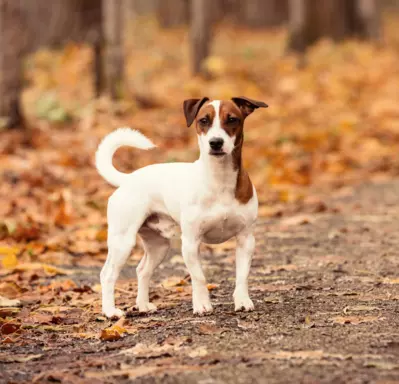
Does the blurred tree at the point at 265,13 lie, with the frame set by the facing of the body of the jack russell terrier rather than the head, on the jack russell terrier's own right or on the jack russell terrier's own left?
on the jack russell terrier's own left

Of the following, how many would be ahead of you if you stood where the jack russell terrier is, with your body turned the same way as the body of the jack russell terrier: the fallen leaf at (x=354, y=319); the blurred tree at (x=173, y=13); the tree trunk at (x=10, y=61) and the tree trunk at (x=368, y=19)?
1

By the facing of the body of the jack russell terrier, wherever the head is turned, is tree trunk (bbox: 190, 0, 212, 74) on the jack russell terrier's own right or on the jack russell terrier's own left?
on the jack russell terrier's own left

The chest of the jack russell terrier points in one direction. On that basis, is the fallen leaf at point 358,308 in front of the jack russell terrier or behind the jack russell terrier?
in front

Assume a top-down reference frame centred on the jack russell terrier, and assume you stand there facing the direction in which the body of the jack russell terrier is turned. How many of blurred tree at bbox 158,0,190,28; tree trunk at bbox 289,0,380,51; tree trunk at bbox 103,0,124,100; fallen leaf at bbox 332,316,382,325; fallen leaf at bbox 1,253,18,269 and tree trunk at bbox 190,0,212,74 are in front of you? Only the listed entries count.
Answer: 1

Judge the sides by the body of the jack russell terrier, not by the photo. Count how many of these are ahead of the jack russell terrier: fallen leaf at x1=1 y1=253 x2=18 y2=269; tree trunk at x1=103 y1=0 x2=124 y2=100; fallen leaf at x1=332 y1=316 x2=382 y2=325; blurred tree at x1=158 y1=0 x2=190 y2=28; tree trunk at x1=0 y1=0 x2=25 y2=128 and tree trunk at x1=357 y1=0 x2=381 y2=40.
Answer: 1

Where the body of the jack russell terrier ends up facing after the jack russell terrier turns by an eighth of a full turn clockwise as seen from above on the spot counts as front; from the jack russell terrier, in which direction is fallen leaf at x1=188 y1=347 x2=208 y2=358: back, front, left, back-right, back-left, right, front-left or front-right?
front

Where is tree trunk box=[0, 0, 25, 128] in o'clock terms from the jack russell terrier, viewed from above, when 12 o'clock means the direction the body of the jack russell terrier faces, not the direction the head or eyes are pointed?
The tree trunk is roughly at 7 o'clock from the jack russell terrier.

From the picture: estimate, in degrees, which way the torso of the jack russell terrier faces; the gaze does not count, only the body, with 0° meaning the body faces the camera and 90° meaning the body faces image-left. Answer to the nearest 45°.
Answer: approximately 315°

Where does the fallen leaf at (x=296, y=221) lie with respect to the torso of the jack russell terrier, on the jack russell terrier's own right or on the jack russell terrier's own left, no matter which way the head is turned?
on the jack russell terrier's own left

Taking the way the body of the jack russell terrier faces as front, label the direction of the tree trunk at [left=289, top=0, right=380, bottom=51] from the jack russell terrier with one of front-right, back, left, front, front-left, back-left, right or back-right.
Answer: back-left

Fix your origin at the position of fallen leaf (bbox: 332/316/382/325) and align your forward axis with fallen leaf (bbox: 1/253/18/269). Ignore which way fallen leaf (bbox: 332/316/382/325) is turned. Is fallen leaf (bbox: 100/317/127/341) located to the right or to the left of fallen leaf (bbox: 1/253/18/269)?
left

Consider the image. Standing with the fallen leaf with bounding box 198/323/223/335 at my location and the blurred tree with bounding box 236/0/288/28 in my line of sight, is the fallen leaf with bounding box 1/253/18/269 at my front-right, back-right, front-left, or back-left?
front-left

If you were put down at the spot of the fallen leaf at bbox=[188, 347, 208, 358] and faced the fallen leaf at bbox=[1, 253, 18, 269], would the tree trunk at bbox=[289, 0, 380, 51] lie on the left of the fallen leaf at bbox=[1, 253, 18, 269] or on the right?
right

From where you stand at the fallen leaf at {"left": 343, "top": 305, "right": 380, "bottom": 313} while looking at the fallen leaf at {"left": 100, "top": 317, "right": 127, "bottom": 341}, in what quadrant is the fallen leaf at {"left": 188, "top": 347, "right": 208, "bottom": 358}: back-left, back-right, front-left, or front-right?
front-left

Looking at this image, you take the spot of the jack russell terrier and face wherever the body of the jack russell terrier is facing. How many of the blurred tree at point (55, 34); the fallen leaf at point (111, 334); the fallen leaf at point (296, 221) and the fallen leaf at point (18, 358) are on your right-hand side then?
2

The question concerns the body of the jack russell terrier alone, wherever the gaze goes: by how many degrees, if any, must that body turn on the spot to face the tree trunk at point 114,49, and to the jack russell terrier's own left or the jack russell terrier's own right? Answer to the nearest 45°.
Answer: approximately 135° to the jack russell terrier's own left

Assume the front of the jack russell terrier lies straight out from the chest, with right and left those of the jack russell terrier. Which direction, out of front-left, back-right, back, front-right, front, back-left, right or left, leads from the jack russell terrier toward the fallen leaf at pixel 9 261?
back

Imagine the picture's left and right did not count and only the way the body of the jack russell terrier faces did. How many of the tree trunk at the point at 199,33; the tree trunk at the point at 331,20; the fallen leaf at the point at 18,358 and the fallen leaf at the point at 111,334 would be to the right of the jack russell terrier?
2
